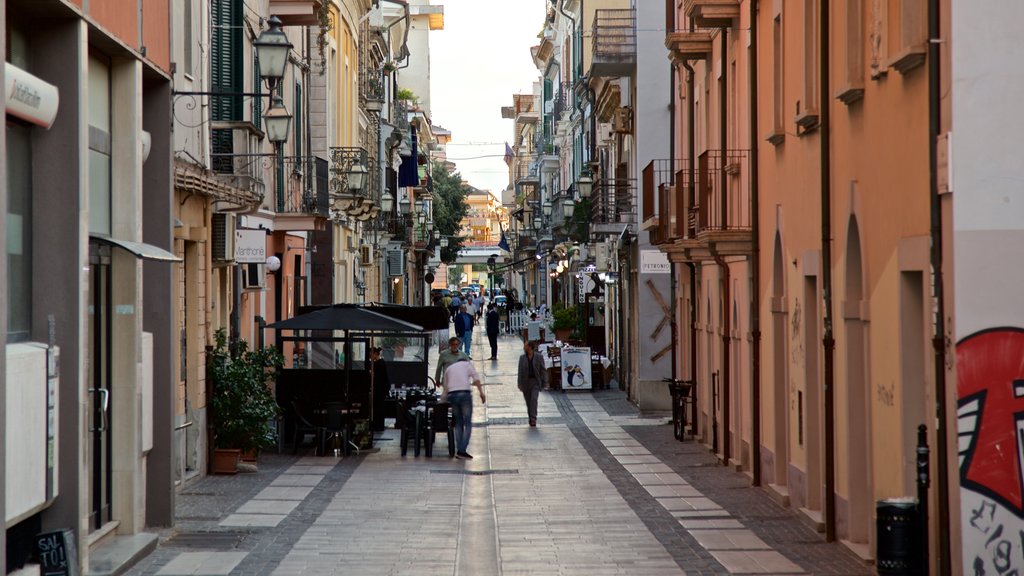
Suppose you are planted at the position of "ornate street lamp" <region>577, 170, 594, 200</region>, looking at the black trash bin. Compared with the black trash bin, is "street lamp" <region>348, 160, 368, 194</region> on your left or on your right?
right

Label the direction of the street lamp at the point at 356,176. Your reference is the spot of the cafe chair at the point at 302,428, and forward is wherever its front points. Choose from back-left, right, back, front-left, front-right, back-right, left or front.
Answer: left

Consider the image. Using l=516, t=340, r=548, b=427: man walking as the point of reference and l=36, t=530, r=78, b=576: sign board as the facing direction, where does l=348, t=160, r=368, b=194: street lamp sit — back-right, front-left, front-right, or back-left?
back-right

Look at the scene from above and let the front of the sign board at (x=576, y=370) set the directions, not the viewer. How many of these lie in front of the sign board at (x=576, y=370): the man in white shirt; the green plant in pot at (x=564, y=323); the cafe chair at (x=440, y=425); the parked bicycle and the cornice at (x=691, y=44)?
4

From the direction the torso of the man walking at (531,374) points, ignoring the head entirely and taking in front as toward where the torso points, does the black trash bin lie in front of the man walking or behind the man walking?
in front

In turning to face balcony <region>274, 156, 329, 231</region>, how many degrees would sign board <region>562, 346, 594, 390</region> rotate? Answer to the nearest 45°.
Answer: approximately 45° to its right

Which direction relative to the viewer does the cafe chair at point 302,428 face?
to the viewer's right
